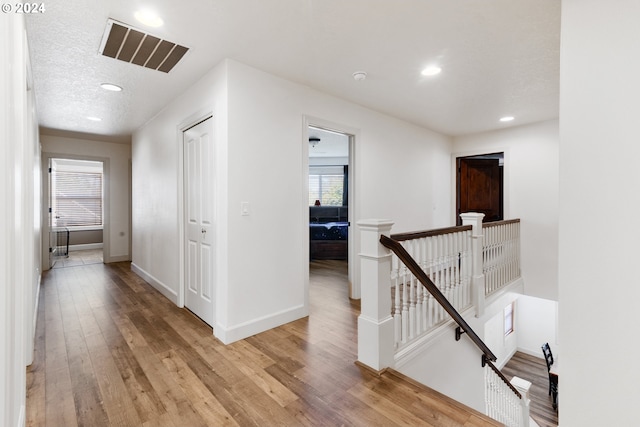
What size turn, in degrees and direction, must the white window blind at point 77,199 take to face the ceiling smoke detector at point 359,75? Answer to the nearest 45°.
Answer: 0° — it already faces it

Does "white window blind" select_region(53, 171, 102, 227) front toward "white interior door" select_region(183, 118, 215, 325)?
yes

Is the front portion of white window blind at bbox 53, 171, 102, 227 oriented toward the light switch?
yes

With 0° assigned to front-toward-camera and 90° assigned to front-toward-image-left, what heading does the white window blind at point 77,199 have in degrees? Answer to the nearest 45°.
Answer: approximately 0°

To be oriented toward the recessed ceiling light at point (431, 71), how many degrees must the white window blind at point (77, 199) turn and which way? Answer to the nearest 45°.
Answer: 0° — it already faces it

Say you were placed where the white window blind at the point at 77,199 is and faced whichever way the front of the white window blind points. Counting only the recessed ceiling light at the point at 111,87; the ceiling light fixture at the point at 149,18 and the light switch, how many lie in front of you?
3

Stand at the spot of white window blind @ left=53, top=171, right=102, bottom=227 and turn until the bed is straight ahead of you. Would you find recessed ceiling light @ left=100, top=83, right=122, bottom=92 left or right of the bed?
right

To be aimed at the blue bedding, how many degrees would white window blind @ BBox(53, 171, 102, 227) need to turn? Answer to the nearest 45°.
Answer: approximately 45° to its left
